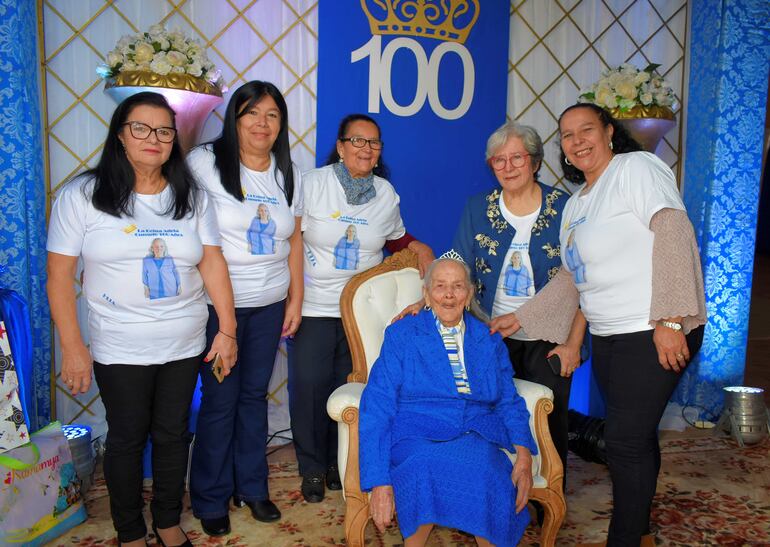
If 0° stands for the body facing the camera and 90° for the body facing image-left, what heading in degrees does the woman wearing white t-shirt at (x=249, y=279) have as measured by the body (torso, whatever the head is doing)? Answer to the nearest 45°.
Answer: approximately 315°

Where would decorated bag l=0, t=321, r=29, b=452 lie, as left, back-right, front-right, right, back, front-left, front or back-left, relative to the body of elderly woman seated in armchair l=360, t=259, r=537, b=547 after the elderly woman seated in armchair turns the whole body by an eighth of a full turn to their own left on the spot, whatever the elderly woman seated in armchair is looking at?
back-right

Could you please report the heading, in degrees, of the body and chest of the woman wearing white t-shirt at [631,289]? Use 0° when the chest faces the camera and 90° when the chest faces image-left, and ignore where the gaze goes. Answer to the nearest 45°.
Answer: approximately 45°

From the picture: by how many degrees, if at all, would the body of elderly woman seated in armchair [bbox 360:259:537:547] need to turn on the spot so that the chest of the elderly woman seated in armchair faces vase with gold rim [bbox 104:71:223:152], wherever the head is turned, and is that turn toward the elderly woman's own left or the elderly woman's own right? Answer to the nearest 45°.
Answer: approximately 135° to the elderly woman's own right
